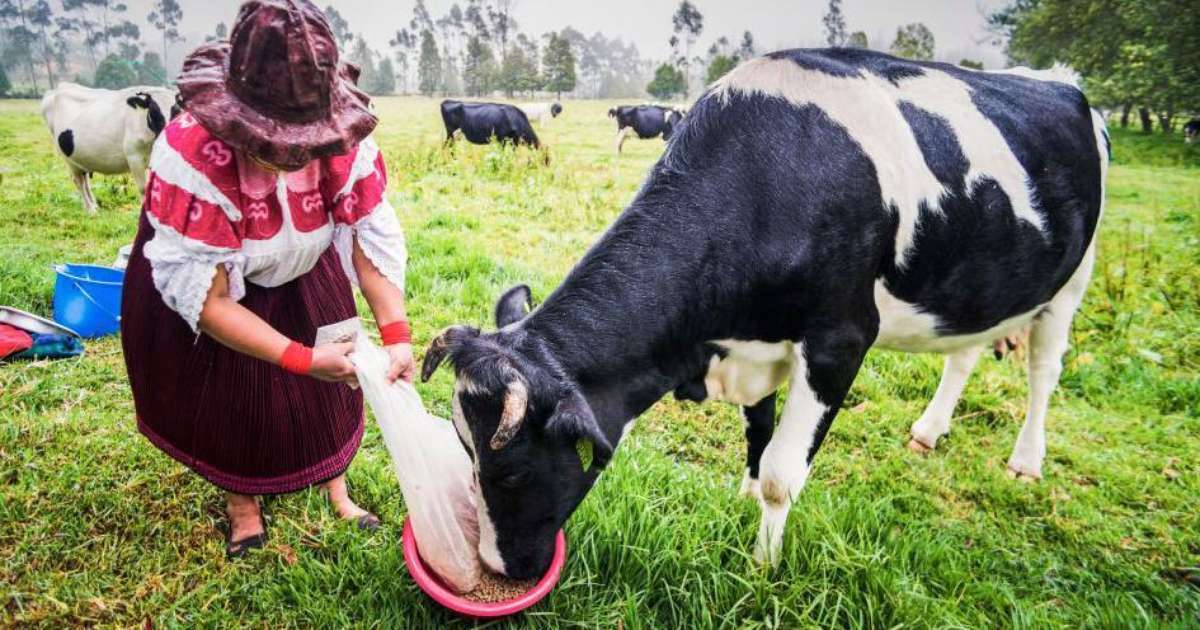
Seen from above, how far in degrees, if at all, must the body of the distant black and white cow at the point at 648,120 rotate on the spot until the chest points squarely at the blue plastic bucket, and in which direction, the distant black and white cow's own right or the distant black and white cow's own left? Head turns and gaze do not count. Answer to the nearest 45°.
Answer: approximately 90° to the distant black and white cow's own right

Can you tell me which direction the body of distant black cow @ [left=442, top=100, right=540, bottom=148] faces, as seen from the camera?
to the viewer's right

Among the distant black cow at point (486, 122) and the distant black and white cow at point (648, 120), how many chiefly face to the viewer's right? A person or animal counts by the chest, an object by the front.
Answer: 2

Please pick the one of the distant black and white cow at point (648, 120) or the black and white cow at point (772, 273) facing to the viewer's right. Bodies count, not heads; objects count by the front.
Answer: the distant black and white cow

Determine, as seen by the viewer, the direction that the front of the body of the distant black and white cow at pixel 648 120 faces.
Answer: to the viewer's right

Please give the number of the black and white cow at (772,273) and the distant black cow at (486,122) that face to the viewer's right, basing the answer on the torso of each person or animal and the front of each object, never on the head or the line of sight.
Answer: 1

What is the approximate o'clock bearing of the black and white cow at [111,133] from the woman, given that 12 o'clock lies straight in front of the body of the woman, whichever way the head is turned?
The black and white cow is roughly at 7 o'clock from the woman.

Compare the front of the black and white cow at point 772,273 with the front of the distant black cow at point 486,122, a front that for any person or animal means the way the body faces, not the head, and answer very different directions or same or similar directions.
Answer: very different directions

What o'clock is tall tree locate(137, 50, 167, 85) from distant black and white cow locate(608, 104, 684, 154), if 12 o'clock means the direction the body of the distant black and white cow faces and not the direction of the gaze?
The tall tree is roughly at 7 o'clock from the distant black and white cow.
